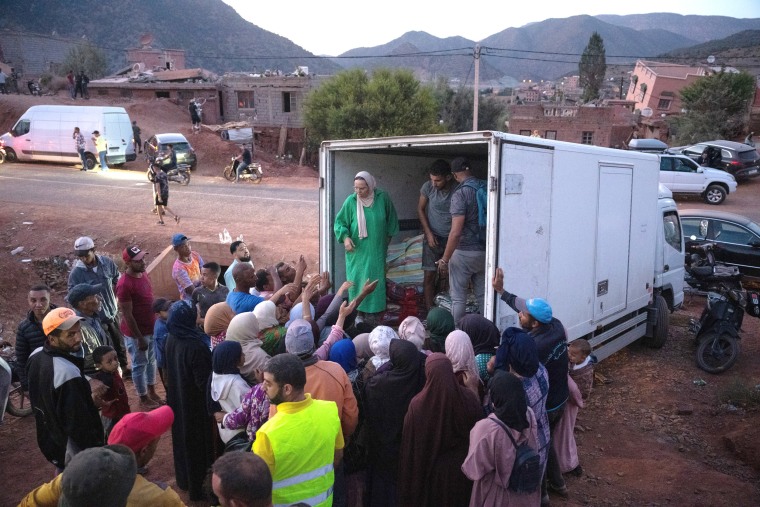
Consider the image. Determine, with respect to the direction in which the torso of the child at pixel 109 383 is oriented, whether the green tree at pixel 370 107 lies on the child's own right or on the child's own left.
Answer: on the child's own left

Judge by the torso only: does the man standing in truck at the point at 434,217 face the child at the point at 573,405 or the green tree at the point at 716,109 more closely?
the child

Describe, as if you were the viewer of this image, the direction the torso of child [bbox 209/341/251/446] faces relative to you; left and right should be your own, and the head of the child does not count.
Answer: facing away from the viewer and to the right of the viewer

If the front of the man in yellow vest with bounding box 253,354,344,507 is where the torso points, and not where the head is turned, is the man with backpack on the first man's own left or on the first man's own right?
on the first man's own right

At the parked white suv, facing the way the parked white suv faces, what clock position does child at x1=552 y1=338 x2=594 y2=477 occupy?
The child is roughly at 3 o'clock from the parked white suv.

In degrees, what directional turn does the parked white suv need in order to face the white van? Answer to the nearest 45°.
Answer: approximately 180°

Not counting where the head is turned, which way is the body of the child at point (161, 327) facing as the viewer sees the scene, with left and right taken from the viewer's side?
facing to the right of the viewer

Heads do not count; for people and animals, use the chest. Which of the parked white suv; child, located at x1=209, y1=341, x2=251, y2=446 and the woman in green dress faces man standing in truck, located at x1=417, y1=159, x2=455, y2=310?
the child

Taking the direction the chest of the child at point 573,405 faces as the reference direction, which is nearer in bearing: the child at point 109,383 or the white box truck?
the child

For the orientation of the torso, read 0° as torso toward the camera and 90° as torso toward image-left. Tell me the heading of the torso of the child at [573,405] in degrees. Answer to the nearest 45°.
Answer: approximately 45°

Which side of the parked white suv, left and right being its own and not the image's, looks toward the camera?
right

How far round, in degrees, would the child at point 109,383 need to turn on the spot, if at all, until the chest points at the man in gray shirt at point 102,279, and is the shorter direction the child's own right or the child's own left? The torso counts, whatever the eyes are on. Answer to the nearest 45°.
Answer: approximately 135° to the child's own left

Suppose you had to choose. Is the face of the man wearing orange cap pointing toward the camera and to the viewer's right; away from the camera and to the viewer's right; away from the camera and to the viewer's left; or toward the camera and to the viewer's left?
toward the camera and to the viewer's right

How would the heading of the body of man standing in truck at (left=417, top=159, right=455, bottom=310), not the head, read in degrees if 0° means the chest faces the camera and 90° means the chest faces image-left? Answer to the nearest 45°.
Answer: approximately 45°
